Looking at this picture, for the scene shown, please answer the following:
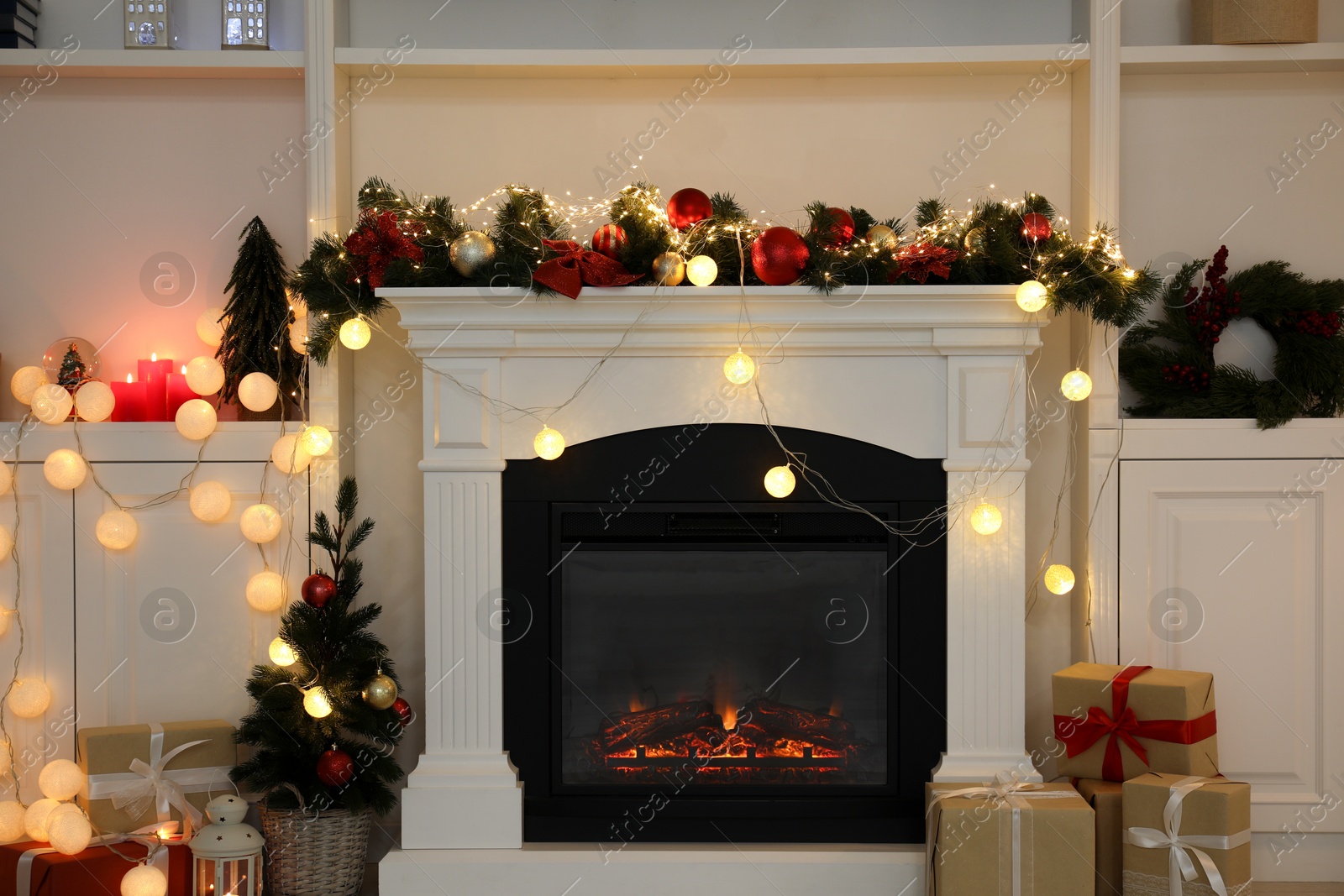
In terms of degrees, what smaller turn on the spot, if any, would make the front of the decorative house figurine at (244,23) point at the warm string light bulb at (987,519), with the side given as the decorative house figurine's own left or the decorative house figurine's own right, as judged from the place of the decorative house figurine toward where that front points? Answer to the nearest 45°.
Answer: approximately 45° to the decorative house figurine's own left

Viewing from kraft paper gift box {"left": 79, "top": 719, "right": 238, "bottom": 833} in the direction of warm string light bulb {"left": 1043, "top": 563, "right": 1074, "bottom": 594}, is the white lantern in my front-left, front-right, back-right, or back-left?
front-right

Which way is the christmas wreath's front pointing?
toward the camera

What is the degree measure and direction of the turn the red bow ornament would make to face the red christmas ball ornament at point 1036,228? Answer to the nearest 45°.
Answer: approximately 90° to its left

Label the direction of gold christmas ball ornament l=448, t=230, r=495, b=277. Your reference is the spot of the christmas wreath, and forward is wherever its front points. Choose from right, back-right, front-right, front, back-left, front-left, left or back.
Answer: front-right

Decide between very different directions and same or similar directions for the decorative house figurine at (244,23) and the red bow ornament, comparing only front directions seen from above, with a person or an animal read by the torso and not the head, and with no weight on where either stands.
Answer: same or similar directions

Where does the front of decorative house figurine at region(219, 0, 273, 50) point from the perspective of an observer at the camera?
facing the viewer

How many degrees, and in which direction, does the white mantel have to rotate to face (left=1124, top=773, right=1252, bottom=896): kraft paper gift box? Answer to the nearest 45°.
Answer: approximately 90° to its left

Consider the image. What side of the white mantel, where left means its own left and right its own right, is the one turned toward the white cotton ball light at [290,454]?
right

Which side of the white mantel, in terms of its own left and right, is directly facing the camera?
front

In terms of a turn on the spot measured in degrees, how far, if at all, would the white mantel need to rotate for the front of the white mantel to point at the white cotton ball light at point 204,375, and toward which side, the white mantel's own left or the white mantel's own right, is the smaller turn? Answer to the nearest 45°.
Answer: approximately 90° to the white mantel's own right
